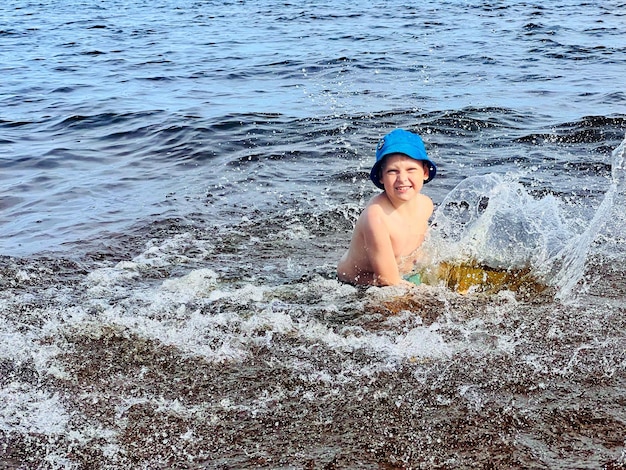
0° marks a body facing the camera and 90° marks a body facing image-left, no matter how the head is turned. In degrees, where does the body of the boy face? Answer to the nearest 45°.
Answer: approximately 315°
